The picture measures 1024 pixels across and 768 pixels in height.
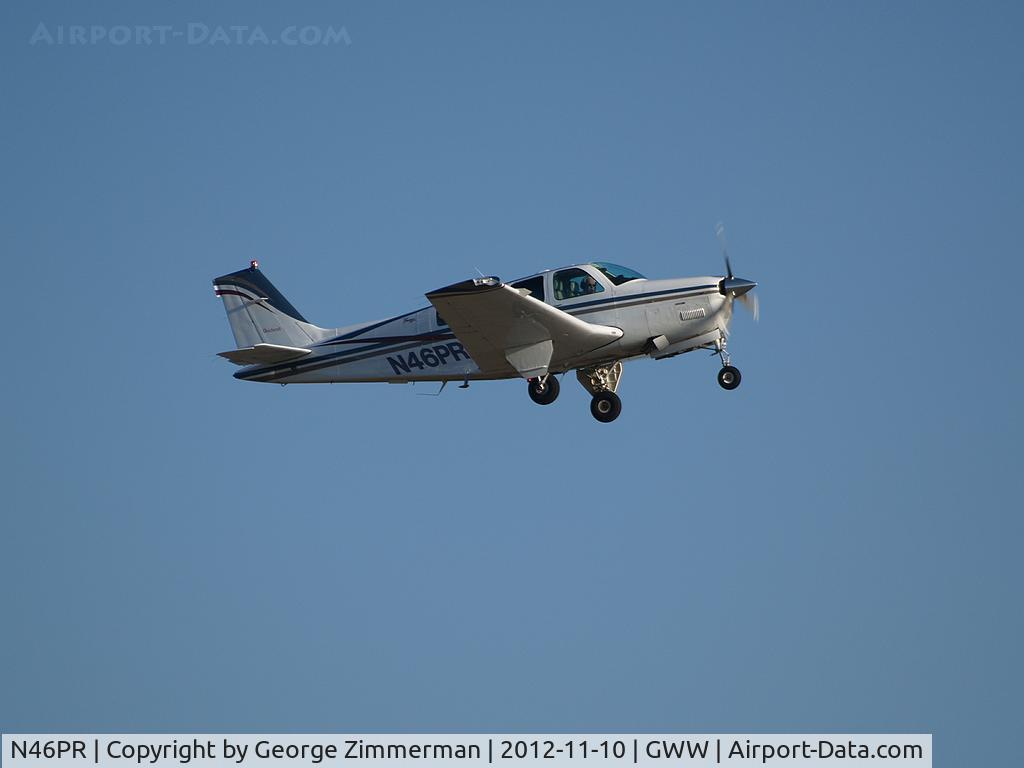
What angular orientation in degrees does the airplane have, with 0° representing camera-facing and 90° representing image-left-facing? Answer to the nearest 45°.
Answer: approximately 270°
